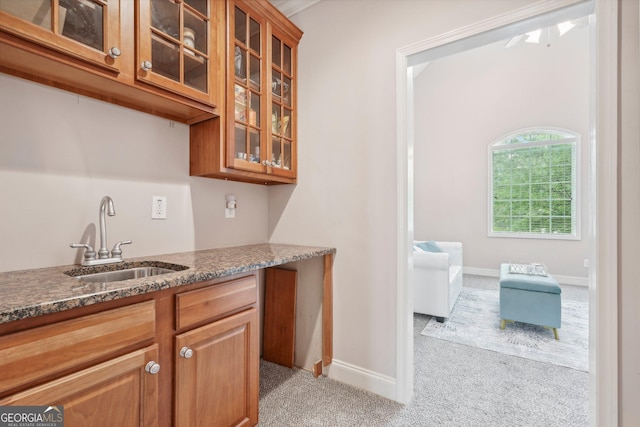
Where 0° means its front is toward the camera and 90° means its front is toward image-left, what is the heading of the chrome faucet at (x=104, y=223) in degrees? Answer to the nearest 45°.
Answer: approximately 315°

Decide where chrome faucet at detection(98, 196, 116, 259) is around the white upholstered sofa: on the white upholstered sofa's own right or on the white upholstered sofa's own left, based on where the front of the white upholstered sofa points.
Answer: on the white upholstered sofa's own right

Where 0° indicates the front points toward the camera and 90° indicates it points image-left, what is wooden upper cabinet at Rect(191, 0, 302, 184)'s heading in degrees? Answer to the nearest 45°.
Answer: approximately 315°

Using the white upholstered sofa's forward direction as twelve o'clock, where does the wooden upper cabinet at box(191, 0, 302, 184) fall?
The wooden upper cabinet is roughly at 4 o'clock from the white upholstered sofa.

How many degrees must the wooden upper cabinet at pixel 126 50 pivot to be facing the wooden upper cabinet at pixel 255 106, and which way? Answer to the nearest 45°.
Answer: approximately 45° to its left

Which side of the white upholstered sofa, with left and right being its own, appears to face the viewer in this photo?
right

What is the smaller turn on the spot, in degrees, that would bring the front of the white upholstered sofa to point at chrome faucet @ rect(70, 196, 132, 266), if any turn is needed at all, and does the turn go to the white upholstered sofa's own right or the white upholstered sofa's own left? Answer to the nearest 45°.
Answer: approximately 135° to the white upholstered sofa's own right
